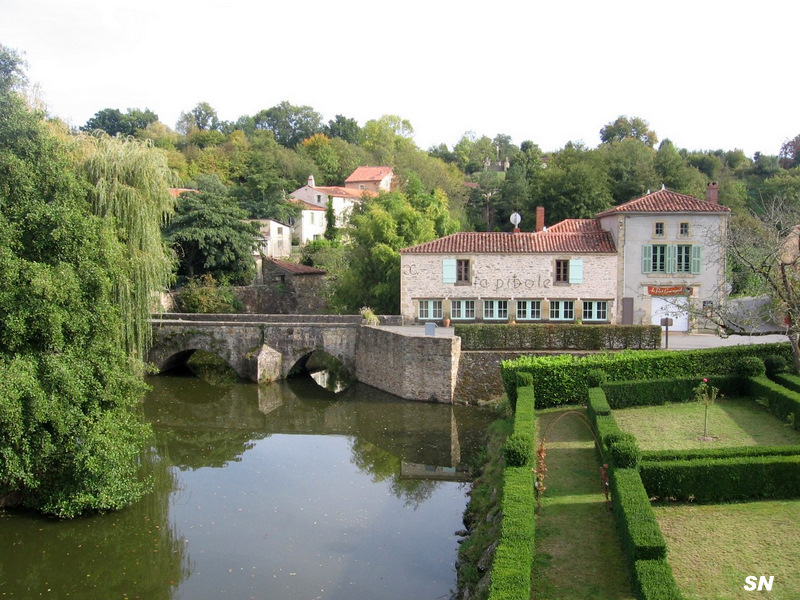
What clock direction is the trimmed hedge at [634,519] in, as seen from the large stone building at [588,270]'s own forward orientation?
The trimmed hedge is roughly at 12 o'clock from the large stone building.

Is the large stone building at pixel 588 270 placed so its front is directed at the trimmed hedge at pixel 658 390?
yes

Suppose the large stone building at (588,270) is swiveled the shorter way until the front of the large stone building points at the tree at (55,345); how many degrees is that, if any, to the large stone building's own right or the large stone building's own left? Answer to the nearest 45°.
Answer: approximately 45° to the large stone building's own right

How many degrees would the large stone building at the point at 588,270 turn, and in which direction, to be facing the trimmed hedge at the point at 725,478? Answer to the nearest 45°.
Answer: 0° — it already faces it

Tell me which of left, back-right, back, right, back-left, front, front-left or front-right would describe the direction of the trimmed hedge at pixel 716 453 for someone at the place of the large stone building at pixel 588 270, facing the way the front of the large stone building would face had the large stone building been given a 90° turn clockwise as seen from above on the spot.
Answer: left

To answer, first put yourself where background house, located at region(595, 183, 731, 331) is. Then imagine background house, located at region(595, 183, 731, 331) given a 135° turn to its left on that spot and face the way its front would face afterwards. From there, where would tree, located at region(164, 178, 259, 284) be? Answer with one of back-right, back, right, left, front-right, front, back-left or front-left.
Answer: back-left

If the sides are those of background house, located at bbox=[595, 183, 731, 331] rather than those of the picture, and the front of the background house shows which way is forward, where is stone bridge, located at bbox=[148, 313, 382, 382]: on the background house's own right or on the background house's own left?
on the background house's own right

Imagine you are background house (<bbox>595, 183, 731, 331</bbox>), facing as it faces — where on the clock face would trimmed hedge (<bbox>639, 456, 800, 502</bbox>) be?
The trimmed hedge is roughly at 12 o'clock from the background house.

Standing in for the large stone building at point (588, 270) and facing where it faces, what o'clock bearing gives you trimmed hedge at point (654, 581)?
The trimmed hedge is roughly at 12 o'clock from the large stone building.

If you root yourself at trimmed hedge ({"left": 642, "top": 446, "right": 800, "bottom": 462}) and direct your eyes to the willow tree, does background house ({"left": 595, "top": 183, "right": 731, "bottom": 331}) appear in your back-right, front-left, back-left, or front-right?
front-right

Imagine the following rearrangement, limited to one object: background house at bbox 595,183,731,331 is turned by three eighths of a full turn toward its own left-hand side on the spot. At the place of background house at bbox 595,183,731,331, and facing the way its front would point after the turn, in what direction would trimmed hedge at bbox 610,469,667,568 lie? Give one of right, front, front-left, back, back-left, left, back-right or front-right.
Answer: back-right

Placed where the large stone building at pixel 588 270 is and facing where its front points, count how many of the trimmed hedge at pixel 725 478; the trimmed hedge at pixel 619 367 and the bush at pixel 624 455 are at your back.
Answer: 0

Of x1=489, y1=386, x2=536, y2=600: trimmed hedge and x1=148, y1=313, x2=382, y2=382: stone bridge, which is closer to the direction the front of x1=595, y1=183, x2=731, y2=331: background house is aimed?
the trimmed hedge

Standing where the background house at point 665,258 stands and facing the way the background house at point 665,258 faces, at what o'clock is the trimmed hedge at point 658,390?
The trimmed hedge is roughly at 12 o'clock from the background house.

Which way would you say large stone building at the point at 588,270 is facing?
toward the camera

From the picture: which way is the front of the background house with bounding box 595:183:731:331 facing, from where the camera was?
facing the viewer
